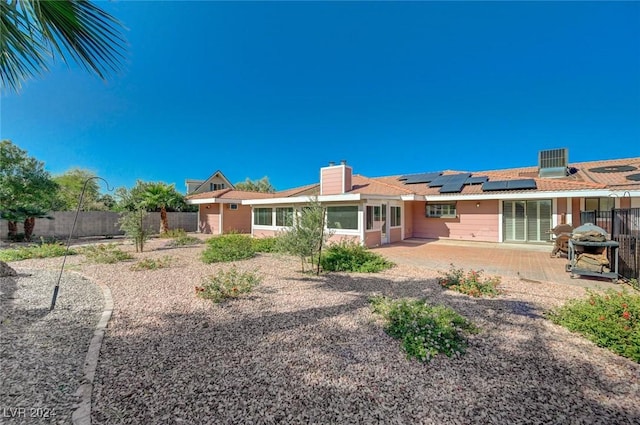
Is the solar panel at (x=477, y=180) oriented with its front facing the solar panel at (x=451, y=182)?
no

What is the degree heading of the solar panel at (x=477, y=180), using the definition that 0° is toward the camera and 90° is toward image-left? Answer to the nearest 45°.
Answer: approximately 0°

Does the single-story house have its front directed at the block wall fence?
no

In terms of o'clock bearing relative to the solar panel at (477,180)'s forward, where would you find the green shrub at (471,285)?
The green shrub is roughly at 12 o'clock from the solar panel.

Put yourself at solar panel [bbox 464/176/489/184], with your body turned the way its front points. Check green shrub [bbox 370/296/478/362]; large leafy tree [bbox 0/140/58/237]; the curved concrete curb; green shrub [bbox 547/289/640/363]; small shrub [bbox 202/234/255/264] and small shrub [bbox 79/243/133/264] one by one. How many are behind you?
0

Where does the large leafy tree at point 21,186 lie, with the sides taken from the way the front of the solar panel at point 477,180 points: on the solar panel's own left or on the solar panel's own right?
on the solar panel's own right

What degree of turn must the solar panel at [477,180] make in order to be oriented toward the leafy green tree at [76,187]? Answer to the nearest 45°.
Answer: approximately 90° to its right

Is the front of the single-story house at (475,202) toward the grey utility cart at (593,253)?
no
